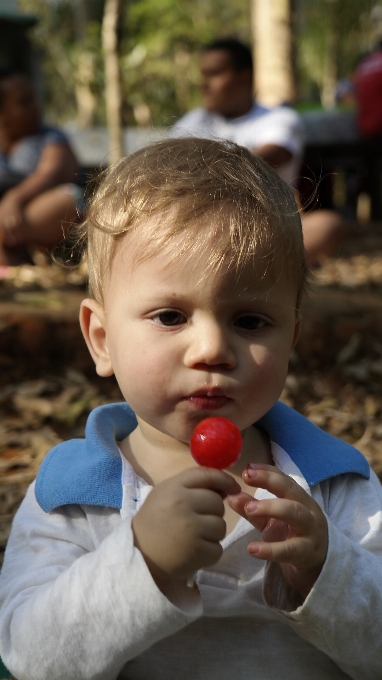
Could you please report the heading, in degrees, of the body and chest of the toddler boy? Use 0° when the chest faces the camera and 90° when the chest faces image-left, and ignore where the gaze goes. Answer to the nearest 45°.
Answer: approximately 0°

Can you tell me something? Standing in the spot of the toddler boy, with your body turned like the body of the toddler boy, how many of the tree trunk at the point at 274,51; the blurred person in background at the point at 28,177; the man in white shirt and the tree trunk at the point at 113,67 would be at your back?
4

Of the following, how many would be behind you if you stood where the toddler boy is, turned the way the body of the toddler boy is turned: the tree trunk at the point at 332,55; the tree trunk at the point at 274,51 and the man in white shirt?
3

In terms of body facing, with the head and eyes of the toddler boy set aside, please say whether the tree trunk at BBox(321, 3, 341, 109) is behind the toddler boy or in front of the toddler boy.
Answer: behind

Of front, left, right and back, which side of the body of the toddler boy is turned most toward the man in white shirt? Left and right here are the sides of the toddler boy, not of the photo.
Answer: back

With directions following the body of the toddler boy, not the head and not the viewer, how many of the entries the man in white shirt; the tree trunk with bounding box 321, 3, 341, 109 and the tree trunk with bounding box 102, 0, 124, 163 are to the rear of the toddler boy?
3

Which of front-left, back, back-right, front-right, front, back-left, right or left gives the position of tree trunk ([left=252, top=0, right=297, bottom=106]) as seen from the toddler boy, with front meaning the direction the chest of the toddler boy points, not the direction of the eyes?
back

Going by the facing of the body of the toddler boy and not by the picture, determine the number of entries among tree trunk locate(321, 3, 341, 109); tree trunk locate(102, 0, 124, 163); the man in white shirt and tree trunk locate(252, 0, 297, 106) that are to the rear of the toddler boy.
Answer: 4

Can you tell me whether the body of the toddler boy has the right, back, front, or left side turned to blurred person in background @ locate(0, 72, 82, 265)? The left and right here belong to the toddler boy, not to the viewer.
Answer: back

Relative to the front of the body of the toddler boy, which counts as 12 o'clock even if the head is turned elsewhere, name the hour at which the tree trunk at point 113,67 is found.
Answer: The tree trunk is roughly at 6 o'clock from the toddler boy.
